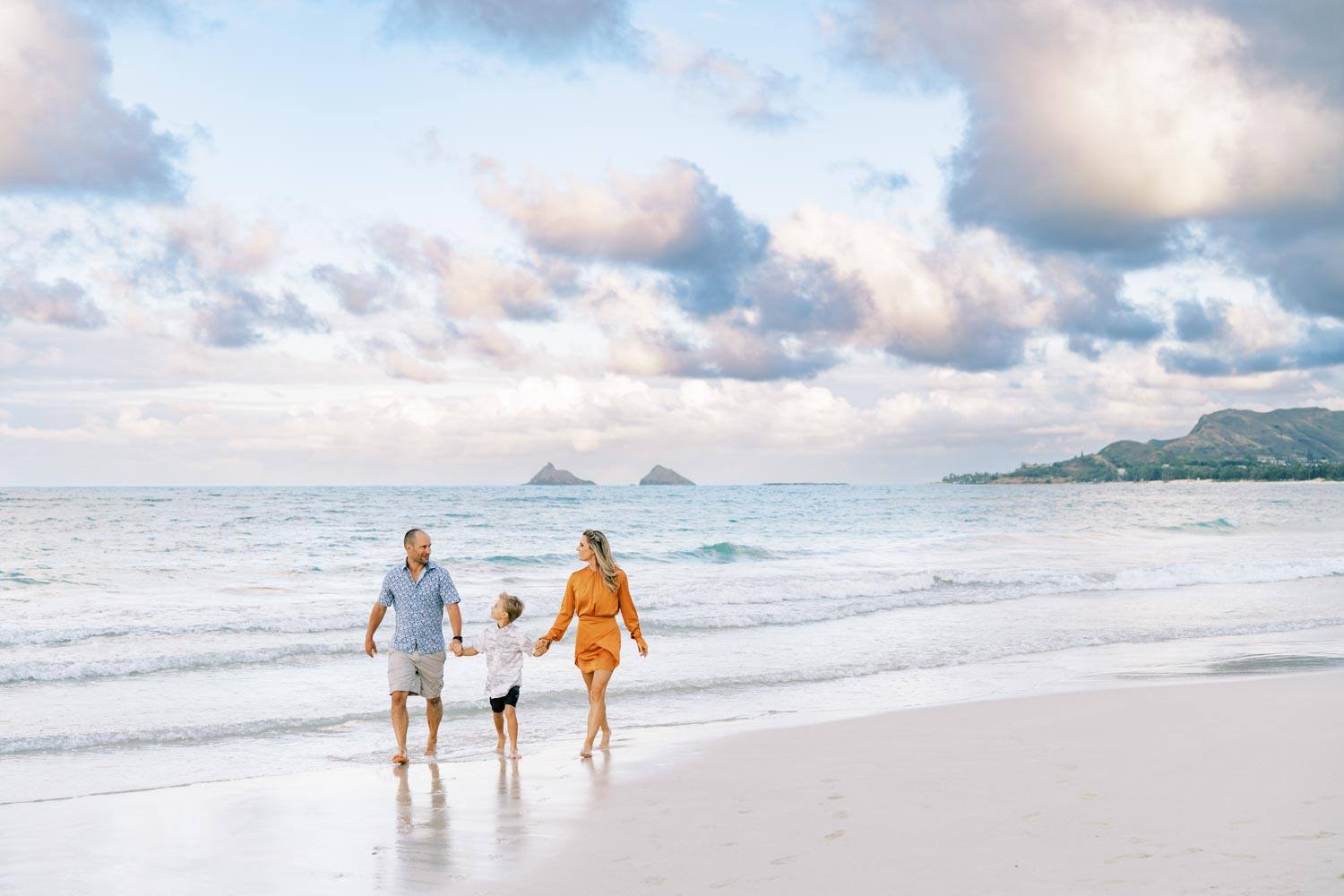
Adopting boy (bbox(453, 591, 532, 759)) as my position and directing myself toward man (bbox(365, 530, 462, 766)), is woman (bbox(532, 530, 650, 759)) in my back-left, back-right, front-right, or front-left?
back-left

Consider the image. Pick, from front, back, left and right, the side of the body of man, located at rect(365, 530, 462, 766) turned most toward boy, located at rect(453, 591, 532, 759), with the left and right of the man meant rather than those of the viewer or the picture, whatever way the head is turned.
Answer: left

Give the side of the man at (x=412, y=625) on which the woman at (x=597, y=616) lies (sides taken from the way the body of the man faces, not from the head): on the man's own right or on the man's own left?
on the man's own left

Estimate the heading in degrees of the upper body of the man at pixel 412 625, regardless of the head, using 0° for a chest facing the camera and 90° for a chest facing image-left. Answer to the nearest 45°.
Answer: approximately 0°
